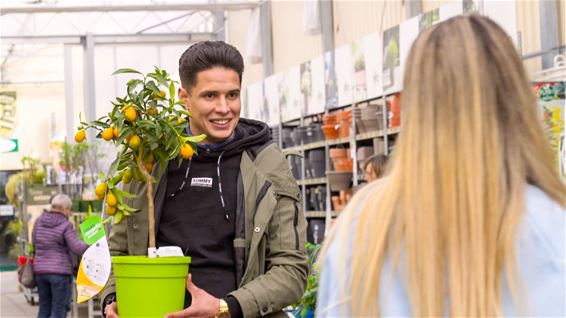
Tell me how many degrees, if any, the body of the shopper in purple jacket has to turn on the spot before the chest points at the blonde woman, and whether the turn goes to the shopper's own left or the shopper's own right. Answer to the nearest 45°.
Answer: approximately 135° to the shopper's own right

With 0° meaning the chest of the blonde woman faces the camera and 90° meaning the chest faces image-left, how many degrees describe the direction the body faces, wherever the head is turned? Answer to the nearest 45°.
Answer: approximately 180°

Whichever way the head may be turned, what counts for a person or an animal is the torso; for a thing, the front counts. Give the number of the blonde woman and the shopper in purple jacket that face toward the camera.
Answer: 0

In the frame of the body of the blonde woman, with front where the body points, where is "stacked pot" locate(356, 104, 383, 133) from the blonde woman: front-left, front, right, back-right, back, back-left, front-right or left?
front

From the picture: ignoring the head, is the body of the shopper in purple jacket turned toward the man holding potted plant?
no

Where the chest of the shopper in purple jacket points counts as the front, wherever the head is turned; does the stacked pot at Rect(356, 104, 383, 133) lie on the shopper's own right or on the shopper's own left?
on the shopper's own right

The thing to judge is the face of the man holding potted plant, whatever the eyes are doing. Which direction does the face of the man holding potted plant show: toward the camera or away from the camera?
toward the camera

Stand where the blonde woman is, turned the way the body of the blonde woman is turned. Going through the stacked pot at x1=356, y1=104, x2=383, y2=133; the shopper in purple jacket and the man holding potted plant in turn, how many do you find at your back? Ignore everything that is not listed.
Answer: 0

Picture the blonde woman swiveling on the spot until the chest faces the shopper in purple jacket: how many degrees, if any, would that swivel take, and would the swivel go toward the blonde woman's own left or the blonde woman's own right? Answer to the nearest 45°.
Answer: approximately 45° to the blonde woman's own left

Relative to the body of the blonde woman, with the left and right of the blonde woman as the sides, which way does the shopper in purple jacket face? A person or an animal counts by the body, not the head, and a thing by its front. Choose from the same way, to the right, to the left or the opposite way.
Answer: the same way

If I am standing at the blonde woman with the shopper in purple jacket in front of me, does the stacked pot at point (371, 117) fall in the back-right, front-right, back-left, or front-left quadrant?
front-right

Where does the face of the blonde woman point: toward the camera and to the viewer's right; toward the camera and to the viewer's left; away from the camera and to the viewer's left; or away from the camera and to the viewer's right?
away from the camera and to the viewer's left
